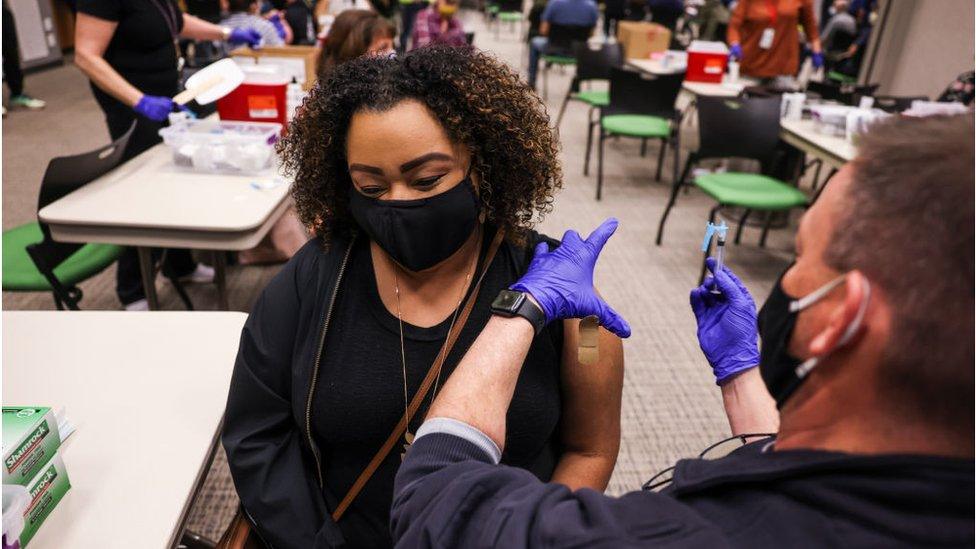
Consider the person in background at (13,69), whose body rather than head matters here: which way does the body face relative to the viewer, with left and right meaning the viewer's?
facing to the right of the viewer

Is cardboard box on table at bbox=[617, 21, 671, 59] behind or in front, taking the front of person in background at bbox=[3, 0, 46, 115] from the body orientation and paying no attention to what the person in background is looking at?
in front

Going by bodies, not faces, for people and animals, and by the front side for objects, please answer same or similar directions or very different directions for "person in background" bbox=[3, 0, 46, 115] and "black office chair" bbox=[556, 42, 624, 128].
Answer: same or similar directions

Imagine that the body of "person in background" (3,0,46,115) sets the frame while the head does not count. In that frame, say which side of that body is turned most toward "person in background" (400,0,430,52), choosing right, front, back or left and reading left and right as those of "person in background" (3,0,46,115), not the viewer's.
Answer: front

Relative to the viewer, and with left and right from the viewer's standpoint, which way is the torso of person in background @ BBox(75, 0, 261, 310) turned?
facing the viewer and to the right of the viewer

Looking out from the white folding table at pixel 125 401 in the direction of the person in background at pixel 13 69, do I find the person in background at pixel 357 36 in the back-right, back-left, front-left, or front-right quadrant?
front-right
